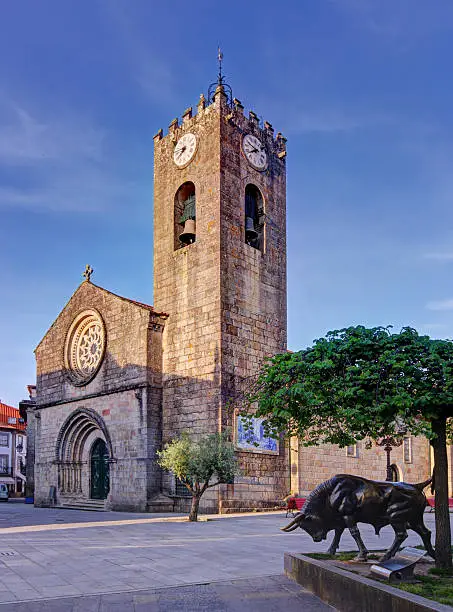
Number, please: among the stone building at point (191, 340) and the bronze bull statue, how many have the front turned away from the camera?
0

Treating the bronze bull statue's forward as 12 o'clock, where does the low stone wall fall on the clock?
The low stone wall is roughly at 9 o'clock from the bronze bull statue.

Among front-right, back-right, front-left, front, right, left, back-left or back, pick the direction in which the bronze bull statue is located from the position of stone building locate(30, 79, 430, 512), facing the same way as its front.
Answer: front-left

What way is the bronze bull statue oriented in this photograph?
to the viewer's left

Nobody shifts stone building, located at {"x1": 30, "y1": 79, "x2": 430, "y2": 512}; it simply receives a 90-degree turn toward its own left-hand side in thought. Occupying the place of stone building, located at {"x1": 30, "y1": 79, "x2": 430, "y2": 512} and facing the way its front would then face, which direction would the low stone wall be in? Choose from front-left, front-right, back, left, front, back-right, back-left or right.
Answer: front-right

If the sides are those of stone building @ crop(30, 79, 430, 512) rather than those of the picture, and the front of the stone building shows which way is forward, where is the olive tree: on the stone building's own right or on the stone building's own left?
on the stone building's own left

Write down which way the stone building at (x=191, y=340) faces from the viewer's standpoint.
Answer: facing the viewer and to the left of the viewer

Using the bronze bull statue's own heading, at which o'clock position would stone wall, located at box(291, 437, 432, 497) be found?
The stone wall is roughly at 3 o'clock from the bronze bull statue.

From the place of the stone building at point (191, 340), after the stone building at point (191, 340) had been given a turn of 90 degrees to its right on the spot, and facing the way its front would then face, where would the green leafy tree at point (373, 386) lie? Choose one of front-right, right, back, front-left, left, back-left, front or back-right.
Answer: back-left
